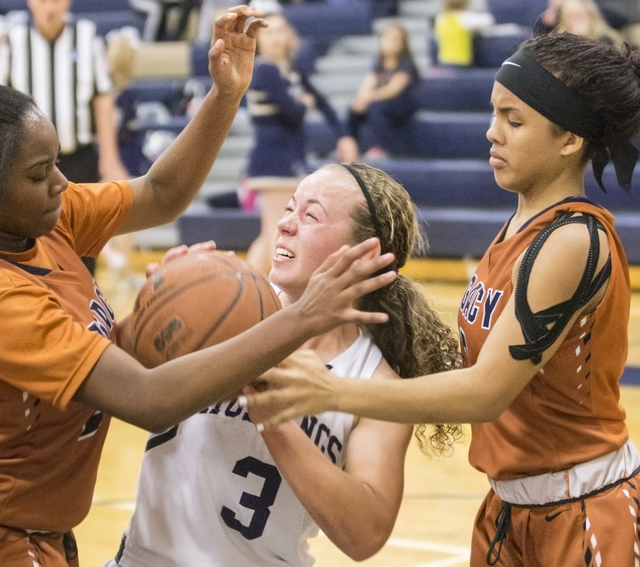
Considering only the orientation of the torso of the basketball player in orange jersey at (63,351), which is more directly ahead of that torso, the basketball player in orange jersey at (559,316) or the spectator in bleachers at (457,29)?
the basketball player in orange jersey

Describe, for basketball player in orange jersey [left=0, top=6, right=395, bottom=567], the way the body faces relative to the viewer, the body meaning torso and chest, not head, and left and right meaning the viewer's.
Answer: facing to the right of the viewer

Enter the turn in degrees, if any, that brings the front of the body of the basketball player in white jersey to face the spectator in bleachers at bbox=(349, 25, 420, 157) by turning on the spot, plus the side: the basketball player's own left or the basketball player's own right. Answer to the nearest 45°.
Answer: approximately 135° to the basketball player's own right

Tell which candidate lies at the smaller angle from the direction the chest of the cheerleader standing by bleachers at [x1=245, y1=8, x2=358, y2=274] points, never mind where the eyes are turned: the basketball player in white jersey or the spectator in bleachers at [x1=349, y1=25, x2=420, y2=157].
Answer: the basketball player in white jersey

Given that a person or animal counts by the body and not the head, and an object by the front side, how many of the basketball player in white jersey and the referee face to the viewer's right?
0

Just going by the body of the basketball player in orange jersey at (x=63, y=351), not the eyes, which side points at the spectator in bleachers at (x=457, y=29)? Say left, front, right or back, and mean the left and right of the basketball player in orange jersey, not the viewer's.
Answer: left

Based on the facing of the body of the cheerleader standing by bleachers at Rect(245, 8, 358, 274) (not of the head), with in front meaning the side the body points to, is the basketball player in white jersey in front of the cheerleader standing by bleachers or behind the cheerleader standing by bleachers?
in front

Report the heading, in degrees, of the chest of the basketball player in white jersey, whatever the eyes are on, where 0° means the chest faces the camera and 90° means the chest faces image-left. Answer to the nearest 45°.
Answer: approximately 45°

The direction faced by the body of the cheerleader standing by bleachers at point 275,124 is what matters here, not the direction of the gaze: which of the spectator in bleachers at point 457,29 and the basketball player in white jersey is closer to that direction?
the basketball player in white jersey

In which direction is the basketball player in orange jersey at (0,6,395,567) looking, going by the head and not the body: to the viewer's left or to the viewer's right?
to the viewer's right

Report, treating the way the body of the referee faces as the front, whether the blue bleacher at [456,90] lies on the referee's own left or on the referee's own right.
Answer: on the referee's own left

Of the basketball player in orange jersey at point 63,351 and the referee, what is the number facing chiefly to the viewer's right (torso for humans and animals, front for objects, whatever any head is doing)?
1

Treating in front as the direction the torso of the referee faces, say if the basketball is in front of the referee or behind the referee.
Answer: in front

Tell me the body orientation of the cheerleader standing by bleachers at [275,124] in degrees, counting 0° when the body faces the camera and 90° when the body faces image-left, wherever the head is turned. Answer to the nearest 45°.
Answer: approximately 315°

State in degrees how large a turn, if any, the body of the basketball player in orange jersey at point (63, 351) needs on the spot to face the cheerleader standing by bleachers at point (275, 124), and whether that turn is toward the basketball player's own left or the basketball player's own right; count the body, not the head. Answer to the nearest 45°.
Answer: approximately 90° to the basketball player's own left
